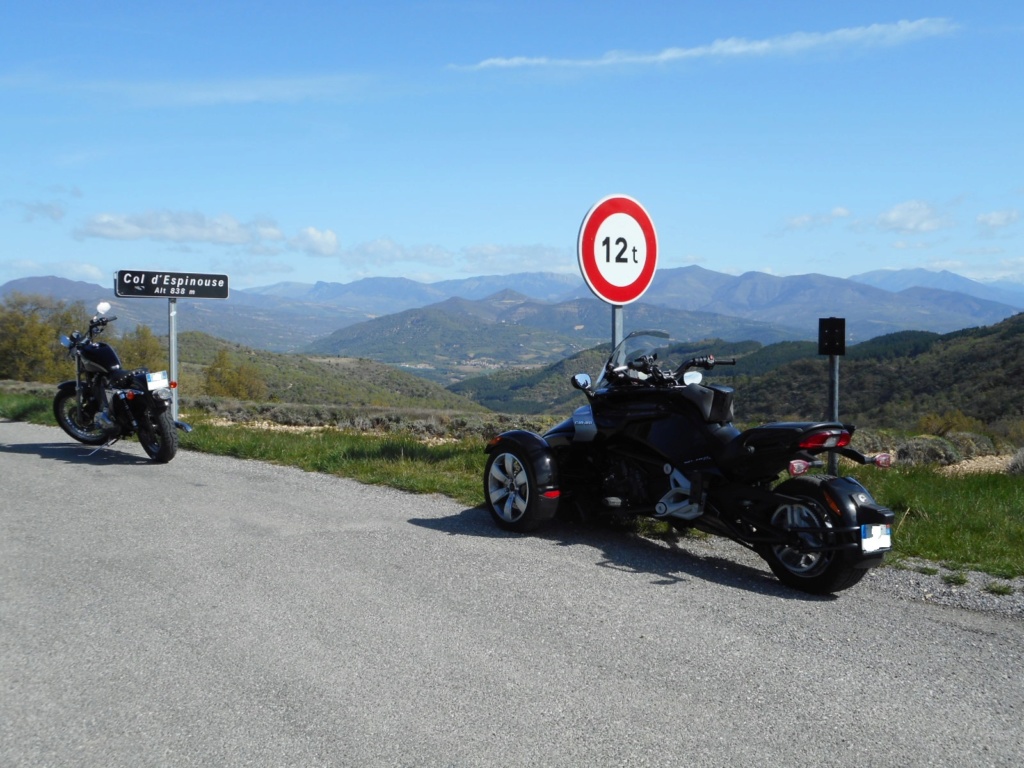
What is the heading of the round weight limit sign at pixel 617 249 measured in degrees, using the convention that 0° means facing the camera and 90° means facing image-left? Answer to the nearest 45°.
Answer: approximately 315°

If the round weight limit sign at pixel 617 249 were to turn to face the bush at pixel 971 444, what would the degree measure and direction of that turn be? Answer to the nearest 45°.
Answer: approximately 90° to its left

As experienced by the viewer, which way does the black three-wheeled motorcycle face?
facing away from the viewer and to the left of the viewer

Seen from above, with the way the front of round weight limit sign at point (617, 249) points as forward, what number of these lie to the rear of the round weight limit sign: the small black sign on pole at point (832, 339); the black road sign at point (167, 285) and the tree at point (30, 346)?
2

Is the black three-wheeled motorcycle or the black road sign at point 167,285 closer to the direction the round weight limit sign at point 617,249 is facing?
the black three-wheeled motorcycle

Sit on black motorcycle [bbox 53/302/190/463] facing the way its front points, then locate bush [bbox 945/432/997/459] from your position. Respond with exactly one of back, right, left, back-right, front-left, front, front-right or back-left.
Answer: back-right

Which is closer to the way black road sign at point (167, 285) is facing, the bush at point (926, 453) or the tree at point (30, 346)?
the bush

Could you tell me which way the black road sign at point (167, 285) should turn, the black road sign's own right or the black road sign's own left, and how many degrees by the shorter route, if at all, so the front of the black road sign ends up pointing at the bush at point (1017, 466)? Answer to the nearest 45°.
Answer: approximately 45° to the black road sign's own left

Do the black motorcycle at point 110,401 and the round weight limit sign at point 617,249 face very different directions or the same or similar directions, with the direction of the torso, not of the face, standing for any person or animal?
very different directions

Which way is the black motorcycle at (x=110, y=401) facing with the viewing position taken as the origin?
facing away from the viewer and to the left of the viewer

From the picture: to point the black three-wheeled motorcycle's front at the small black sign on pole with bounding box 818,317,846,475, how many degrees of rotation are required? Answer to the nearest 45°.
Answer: approximately 90° to its right

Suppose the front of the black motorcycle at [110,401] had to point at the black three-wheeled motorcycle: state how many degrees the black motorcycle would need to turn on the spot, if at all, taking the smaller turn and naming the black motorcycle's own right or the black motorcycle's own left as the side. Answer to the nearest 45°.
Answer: approximately 180°

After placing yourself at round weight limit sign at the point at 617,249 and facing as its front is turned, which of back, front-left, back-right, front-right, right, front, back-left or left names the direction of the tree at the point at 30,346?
back

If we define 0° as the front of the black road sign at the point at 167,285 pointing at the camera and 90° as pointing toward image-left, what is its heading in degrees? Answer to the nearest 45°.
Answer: approximately 0°

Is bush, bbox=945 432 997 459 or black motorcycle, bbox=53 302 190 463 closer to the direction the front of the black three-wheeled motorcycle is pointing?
the black motorcycle
